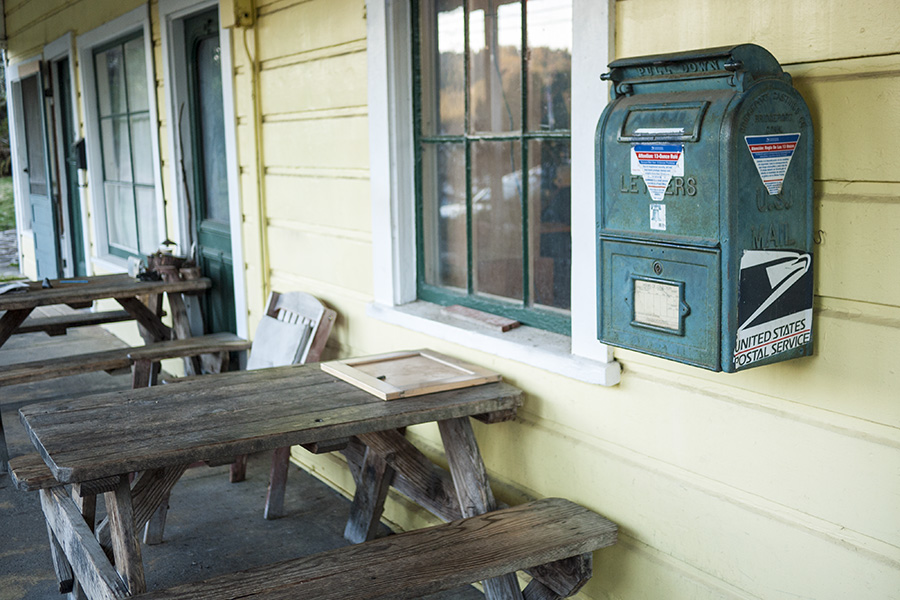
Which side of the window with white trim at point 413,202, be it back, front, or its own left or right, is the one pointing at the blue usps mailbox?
left

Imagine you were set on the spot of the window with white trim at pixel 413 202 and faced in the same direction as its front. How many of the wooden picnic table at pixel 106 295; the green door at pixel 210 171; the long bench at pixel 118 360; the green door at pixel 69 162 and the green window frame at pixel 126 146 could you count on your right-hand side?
5

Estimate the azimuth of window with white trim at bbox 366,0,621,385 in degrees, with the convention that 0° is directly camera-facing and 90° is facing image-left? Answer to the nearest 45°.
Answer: approximately 45°

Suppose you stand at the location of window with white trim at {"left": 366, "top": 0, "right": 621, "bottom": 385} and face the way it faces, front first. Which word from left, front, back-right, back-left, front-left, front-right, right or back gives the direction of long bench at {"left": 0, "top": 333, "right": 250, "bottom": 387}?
right

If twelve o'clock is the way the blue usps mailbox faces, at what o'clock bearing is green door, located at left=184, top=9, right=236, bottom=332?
The green door is roughly at 3 o'clock from the blue usps mailbox.

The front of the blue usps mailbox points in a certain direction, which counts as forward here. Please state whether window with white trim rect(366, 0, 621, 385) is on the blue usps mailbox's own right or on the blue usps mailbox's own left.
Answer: on the blue usps mailbox's own right

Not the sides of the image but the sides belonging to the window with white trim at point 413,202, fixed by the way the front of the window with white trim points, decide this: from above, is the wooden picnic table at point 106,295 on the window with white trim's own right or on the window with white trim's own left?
on the window with white trim's own right

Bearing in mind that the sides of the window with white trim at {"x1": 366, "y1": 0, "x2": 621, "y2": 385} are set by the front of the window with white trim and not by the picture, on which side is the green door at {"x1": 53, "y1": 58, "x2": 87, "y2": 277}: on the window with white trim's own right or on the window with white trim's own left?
on the window with white trim's own right

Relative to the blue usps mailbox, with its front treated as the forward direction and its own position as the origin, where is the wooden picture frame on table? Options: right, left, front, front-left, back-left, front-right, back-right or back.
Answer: right

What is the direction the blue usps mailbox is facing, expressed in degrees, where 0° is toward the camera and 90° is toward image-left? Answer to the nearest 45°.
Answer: approximately 45°

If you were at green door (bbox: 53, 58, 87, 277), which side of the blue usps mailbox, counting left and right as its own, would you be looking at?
right

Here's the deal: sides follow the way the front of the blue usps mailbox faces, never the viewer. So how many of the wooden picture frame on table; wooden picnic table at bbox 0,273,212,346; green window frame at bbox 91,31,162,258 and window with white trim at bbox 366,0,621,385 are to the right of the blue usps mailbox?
4

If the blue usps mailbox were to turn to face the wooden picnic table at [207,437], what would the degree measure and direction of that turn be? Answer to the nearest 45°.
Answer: approximately 45° to its right
